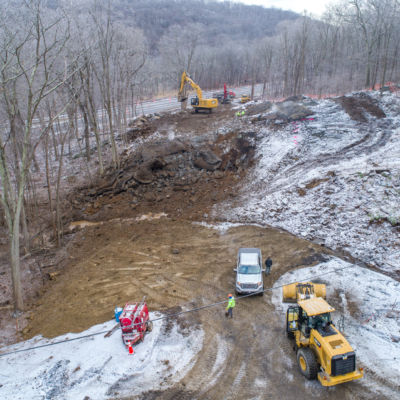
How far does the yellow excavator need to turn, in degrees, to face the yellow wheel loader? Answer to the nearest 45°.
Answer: approximately 90° to its left

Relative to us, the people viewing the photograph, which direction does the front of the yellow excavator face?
facing to the left of the viewer

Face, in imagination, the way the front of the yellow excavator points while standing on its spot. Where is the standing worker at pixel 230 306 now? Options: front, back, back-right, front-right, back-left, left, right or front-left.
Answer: left

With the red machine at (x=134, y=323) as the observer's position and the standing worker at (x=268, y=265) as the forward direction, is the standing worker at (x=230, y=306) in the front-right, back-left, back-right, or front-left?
front-right

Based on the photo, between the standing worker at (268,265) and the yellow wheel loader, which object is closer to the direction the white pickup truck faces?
the yellow wheel loader

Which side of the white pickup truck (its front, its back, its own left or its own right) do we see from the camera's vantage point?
front

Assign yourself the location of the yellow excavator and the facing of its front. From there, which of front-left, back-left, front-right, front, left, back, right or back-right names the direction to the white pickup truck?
left

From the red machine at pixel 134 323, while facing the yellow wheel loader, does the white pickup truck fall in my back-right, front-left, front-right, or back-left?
front-left

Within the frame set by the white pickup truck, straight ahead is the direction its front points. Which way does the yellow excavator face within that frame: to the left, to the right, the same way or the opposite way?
to the right

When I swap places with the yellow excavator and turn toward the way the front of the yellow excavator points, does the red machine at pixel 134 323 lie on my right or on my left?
on my left

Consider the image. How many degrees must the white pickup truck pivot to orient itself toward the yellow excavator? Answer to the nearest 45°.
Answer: approximately 180°
